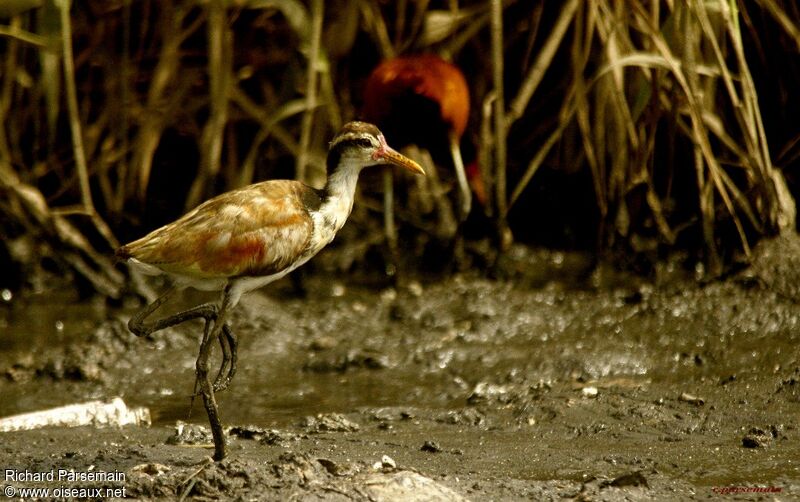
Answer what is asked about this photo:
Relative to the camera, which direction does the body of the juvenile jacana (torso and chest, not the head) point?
to the viewer's right

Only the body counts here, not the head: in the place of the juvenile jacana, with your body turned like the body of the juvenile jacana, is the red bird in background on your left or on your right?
on your left
